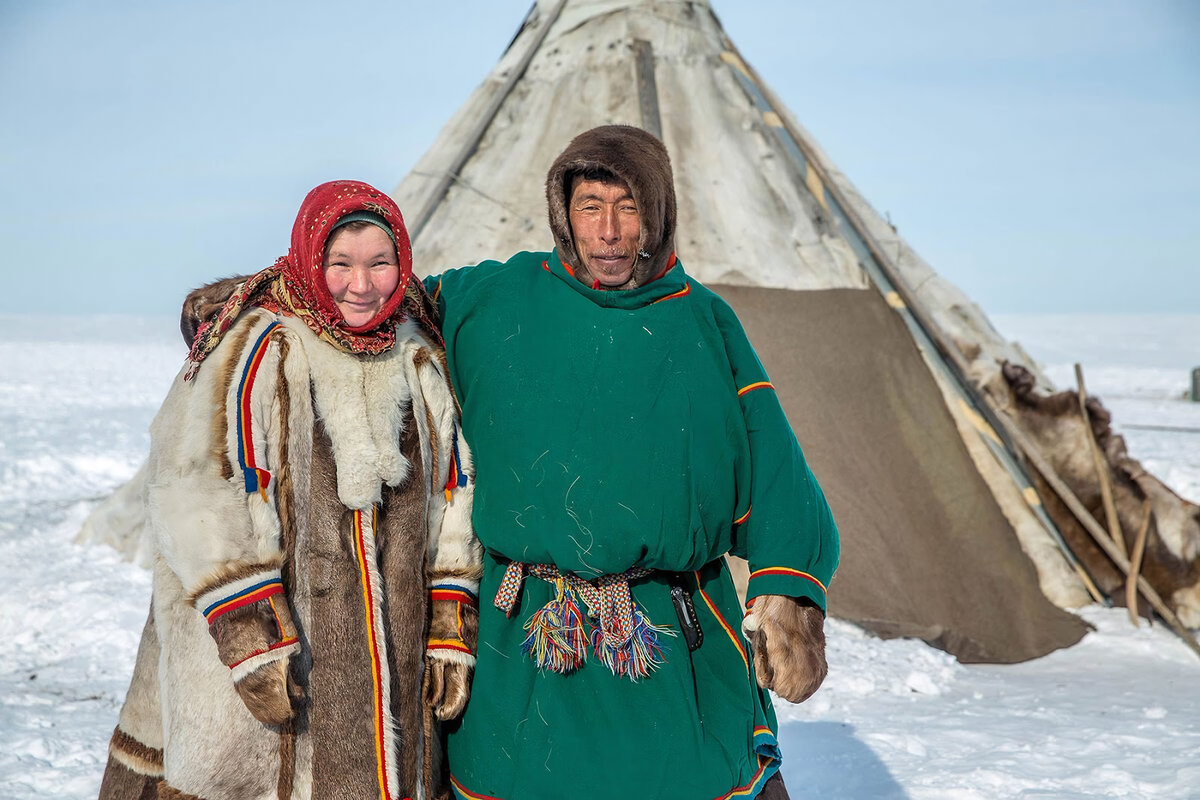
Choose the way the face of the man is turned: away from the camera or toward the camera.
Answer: toward the camera

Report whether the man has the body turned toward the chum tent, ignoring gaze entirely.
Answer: no

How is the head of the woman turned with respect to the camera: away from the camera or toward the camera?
toward the camera

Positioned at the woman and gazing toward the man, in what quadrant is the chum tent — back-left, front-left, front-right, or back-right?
front-left

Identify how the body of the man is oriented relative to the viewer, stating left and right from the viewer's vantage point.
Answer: facing the viewer

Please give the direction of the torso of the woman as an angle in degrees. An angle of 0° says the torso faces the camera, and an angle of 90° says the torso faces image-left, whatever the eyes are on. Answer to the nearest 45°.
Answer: approximately 315°

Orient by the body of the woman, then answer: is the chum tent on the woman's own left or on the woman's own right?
on the woman's own left

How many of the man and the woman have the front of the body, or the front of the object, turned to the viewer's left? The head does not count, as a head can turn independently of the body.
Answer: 0
